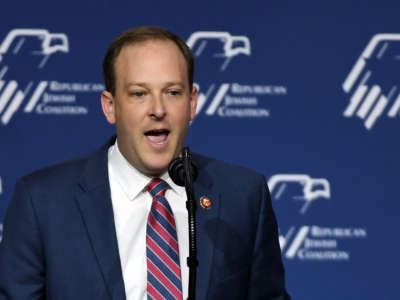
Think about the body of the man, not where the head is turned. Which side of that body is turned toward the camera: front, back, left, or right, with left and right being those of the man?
front
